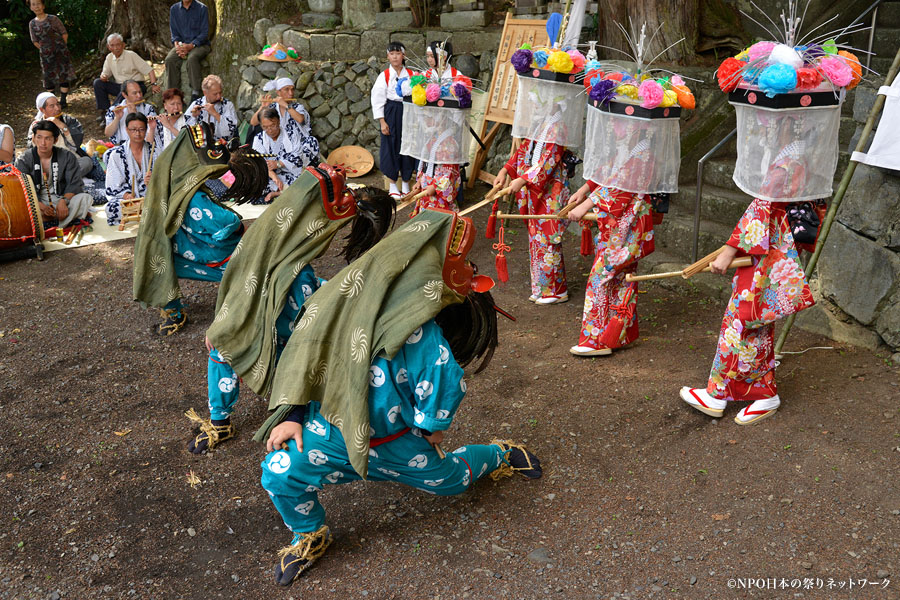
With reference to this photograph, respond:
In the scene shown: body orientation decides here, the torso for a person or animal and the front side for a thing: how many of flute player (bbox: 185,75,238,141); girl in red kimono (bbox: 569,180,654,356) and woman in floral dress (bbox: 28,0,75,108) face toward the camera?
2

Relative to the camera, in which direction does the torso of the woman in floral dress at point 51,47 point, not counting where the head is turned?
toward the camera

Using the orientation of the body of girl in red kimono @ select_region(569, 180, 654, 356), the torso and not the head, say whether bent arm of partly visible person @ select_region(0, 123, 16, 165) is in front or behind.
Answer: in front

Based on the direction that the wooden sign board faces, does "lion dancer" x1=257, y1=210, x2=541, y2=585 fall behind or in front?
in front

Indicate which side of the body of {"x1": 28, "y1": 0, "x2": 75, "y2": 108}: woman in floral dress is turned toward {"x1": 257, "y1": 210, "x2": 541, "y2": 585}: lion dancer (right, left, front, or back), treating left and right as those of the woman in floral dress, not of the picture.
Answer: front

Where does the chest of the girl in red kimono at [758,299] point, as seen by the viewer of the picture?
to the viewer's left

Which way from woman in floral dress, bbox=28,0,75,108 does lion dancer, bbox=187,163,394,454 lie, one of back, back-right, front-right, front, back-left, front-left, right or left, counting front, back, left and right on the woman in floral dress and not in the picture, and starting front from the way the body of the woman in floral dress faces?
front

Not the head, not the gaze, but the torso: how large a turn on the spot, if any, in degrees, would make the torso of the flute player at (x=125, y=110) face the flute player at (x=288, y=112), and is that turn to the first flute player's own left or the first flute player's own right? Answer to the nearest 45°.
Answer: approximately 45° to the first flute player's own left

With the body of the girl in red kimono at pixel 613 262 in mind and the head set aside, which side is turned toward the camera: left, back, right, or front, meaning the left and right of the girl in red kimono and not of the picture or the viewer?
left

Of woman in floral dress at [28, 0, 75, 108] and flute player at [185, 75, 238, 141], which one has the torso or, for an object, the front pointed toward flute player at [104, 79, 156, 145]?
the woman in floral dress
